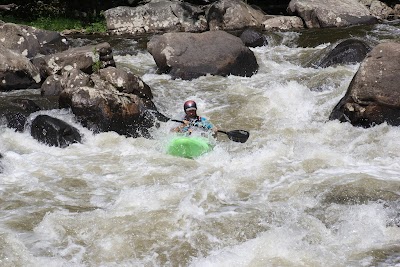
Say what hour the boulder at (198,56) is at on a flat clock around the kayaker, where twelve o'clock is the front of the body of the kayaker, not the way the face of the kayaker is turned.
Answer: The boulder is roughly at 6 o'clock from the kayaker.

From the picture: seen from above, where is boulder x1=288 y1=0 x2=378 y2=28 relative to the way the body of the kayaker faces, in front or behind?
behind

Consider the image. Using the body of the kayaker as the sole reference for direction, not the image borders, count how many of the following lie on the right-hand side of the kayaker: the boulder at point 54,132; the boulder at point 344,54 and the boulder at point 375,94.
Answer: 1

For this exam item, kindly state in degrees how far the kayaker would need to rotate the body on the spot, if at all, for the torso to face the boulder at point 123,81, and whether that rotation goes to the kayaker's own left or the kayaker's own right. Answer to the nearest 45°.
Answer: approximately 135° to the kayaker's own right

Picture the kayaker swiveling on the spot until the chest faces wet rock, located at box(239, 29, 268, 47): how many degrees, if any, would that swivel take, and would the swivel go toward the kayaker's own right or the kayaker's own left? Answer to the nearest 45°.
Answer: approximately 180°

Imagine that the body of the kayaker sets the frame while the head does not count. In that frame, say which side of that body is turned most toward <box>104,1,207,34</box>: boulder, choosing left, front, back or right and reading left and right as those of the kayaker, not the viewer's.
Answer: back

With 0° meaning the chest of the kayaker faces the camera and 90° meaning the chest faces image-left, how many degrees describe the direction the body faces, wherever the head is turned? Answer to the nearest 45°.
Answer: approximately 0°

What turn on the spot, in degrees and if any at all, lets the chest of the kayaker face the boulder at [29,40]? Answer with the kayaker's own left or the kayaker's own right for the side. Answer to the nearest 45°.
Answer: approximately 135° to the kayaker's own right

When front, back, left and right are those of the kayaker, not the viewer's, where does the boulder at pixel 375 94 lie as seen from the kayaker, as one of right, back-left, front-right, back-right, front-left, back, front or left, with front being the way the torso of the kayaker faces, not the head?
left

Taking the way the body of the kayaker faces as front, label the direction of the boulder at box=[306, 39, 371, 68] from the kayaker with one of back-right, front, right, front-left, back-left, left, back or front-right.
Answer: back-left

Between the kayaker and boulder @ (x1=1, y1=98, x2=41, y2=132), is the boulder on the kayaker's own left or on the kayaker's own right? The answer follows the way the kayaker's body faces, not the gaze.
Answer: on the kayaker's own right

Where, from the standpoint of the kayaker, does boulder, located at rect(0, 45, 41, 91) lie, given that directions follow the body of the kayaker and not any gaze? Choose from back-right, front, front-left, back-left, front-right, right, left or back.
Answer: back-right

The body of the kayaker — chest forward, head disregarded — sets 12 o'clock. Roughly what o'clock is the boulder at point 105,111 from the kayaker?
The boulder is roughly at 4 o'clock from the kayaker.
